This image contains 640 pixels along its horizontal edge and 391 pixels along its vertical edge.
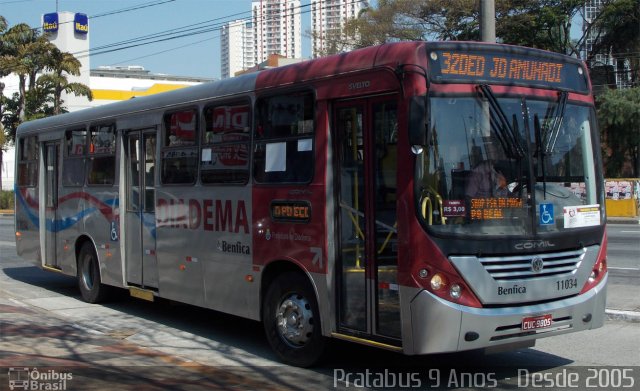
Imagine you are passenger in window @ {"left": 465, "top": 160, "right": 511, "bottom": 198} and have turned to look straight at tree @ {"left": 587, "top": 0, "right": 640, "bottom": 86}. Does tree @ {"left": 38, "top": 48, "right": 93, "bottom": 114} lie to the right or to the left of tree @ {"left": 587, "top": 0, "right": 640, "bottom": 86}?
left

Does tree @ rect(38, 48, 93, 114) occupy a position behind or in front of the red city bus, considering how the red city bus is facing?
behind

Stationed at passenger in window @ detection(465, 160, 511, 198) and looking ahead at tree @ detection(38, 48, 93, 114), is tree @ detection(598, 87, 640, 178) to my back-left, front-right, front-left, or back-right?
front-right

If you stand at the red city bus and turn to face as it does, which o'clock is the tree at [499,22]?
The tree is roughly at 8 o'clock from the red city bus.

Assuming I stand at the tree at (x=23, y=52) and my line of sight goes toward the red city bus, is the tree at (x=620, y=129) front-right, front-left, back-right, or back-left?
front-left

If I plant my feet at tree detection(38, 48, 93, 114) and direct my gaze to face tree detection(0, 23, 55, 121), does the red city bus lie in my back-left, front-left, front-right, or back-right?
back-left

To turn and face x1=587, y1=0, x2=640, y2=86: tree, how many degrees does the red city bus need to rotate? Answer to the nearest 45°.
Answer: approximately 90° to its left

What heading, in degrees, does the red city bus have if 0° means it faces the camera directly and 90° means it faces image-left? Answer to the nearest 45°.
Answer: approximately 315°

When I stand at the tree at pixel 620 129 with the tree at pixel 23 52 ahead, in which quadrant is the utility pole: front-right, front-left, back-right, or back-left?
front-left

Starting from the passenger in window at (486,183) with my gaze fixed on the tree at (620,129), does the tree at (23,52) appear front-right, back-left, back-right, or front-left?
front-left

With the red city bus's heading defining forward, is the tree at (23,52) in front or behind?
behind

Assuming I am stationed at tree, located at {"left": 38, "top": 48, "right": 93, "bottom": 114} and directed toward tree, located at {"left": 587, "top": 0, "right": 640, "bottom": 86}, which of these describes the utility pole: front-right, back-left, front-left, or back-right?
front-right

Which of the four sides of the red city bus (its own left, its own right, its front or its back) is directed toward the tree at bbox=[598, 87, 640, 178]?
left
